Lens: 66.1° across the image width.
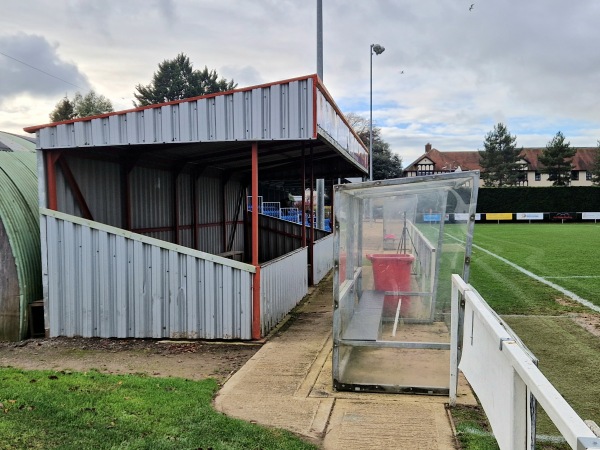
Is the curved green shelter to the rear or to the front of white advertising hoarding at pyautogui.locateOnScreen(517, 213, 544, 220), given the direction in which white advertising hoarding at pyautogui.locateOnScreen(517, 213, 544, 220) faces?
to the front

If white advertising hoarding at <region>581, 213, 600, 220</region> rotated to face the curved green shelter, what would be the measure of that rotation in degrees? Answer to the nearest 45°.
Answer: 0° — it already faces it

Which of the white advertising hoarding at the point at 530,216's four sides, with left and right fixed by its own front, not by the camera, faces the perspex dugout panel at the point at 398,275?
front

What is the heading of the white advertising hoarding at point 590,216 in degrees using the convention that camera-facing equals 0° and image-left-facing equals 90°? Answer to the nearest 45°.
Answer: approximately 0°

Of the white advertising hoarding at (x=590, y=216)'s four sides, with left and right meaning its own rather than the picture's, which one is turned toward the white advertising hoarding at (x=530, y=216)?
right

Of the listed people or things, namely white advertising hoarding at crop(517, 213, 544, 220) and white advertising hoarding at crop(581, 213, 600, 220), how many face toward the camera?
2

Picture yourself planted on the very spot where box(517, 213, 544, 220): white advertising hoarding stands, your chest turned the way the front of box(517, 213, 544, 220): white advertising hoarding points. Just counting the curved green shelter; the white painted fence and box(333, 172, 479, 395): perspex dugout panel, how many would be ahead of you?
3

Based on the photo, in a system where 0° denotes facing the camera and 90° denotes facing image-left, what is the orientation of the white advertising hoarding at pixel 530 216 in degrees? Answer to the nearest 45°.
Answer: approximately 0°

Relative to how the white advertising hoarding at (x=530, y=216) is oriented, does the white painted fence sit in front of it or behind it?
in front

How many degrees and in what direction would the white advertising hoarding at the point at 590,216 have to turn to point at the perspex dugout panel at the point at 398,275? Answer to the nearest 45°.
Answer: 0° — it already faces it

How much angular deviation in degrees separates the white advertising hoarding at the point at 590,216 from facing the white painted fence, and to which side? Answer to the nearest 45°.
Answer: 0° — it already faces it
